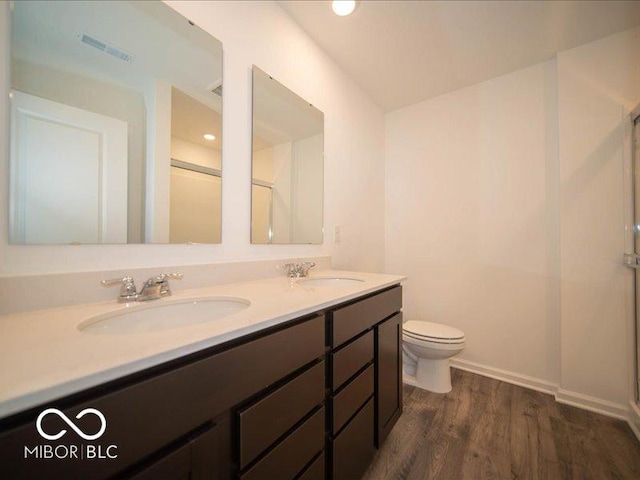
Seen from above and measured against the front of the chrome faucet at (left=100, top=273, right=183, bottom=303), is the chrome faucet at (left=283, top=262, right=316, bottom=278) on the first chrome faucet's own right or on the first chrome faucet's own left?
on the first chrome faucet's own left

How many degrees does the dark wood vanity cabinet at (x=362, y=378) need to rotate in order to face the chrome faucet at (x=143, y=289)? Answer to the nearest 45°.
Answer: approximately 90° to its right

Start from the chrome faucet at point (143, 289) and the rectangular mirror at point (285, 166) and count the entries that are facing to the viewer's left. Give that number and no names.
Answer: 0

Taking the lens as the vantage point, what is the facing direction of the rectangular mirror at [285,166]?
facing the viewer and to the right of the viewer
